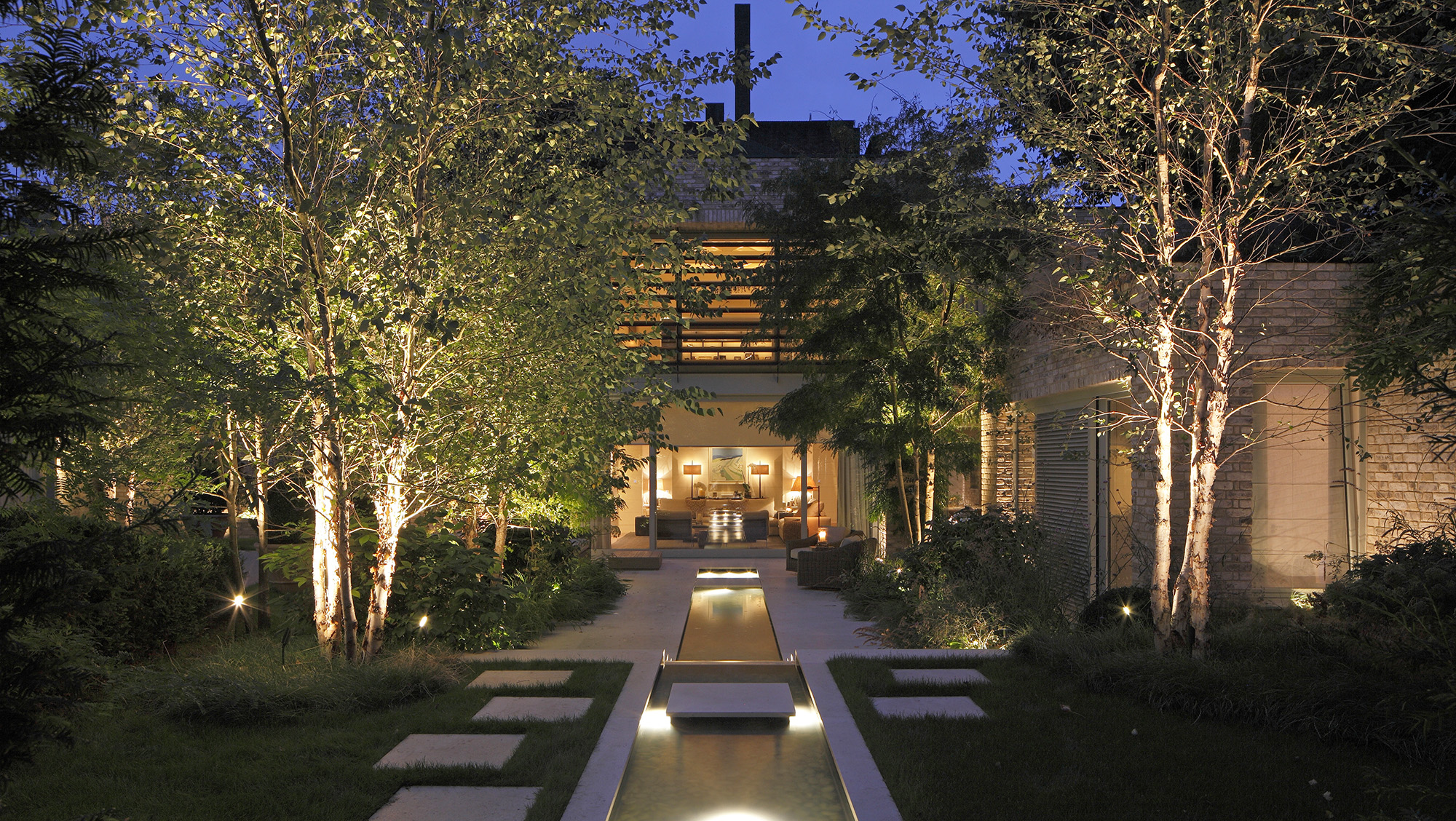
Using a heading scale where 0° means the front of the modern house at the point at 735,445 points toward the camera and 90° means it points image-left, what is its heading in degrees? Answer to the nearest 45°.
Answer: approximately 0°

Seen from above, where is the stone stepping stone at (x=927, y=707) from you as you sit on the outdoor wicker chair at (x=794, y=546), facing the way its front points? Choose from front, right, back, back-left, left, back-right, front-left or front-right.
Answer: left

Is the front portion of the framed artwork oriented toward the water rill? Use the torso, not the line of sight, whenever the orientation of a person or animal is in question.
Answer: yes

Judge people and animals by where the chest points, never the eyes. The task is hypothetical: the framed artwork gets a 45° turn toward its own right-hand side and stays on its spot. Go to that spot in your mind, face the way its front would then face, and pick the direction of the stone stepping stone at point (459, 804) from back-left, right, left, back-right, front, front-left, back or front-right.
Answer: front-left

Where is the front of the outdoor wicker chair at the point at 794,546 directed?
to the viewer's left

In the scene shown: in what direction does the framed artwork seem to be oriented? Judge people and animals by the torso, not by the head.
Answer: toward the camera

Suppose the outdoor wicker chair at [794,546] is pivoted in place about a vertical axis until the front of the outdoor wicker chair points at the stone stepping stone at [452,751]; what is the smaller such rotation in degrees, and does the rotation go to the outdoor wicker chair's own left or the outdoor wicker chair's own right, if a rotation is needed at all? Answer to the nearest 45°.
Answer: approximately 90° to the outdoor wicker chair's own left

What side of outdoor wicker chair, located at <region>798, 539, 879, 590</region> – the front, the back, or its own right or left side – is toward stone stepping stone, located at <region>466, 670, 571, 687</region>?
left

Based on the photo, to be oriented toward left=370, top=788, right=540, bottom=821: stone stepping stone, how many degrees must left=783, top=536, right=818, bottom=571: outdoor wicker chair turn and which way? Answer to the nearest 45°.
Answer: approximately 90° to its left

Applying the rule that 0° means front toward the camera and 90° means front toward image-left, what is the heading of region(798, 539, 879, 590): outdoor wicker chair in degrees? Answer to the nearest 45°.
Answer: approximately 90°

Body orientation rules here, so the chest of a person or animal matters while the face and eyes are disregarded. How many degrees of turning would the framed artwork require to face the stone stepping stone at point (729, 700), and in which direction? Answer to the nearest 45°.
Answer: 0° — it already faces it
